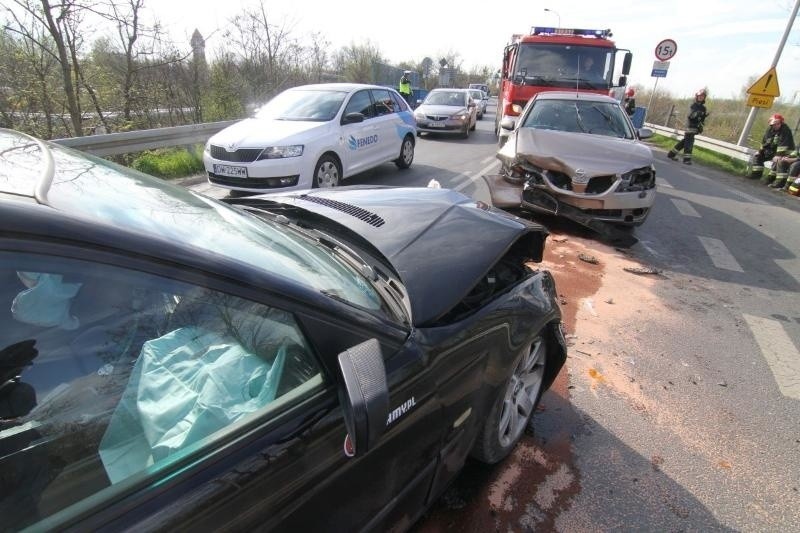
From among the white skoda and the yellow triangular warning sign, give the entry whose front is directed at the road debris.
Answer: the yellow triangular warning sign

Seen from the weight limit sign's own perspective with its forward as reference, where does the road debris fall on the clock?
The road debris is roughly at 12 o'clock from the weight limit sign.

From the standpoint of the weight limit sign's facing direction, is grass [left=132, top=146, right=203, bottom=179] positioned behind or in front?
in front

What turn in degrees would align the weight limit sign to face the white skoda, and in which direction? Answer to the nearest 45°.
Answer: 0° — it already faces it

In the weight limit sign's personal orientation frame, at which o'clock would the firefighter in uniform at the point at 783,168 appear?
The firefighter in uniform is roughly at 11 o'clock from the weight limit sign.

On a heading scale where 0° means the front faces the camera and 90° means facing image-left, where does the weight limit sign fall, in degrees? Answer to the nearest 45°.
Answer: approximately 0°

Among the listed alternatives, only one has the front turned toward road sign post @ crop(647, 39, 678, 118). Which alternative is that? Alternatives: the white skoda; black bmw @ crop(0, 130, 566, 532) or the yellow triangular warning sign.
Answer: the black bmw

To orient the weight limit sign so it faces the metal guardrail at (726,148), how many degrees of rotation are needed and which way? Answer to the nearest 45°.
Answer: approximately 45° to its left

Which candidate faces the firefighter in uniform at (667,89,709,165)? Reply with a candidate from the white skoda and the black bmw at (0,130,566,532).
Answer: the black bmw

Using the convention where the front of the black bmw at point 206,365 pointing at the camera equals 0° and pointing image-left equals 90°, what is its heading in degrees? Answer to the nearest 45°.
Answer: approximately 225°

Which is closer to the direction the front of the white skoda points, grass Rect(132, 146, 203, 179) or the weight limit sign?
the grass

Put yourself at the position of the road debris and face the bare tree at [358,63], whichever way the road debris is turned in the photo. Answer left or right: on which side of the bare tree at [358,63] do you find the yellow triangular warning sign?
right

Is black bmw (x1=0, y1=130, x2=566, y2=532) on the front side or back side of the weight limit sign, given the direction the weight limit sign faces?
on the front side

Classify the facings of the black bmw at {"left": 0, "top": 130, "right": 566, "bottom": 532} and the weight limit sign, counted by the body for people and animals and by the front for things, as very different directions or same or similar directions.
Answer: very different directions

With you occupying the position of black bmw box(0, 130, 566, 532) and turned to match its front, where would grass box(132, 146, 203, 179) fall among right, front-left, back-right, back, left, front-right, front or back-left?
front-left
